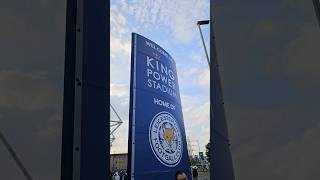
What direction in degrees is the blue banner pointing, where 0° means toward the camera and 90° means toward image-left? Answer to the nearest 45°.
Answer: approximately 315°
